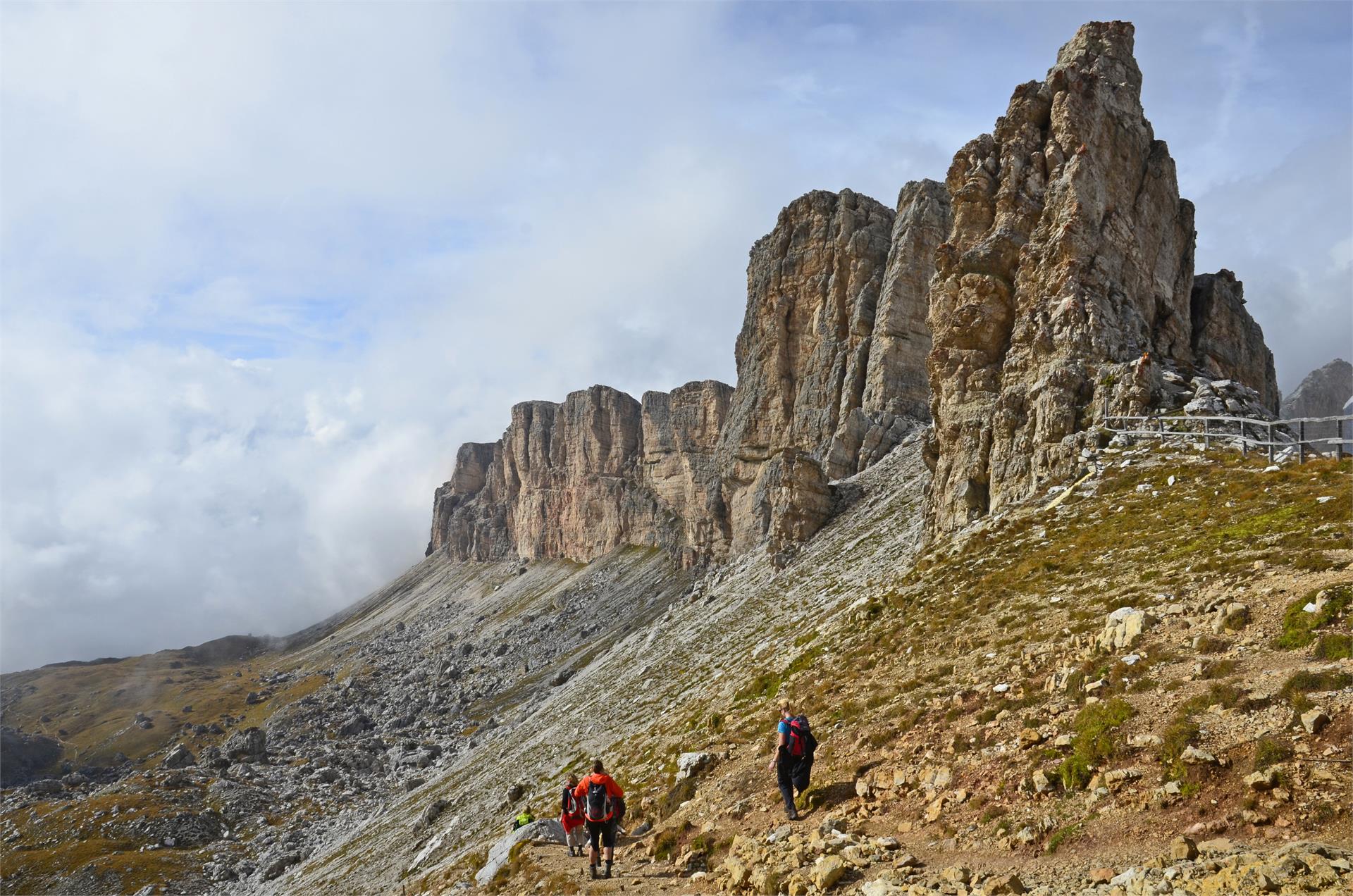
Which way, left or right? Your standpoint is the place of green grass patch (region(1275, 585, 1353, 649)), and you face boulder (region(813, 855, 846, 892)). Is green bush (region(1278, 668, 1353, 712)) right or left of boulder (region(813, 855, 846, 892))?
left

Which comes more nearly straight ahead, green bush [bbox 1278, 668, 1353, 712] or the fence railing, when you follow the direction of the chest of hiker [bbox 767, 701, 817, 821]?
the fence railing

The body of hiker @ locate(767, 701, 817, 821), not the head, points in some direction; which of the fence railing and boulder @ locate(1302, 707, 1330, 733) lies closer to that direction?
the fence railing

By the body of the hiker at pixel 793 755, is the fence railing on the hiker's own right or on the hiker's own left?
on the hiker's own right

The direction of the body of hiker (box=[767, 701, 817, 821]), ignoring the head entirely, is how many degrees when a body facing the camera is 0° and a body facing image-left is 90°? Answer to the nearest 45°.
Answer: approximately 135°

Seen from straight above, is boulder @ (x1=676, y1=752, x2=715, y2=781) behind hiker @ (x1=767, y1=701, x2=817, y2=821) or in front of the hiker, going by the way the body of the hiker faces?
in front

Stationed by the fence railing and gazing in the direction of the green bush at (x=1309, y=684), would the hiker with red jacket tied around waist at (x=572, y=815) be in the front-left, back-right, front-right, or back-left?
front-right
